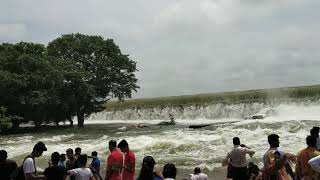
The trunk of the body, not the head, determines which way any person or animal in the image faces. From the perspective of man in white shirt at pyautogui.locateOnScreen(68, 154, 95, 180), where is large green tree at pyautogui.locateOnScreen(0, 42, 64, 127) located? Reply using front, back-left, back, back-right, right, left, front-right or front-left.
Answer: front

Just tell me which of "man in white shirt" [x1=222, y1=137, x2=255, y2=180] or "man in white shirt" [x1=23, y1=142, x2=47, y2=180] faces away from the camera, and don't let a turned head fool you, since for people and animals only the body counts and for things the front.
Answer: "man in white shirt" [x1=222, y1=137, x2=255, y2=180]

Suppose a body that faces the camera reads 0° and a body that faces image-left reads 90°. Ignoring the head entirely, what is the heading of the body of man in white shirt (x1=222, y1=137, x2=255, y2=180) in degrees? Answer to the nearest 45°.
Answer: approximately 180°

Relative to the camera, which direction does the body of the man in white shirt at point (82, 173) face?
away from the camera

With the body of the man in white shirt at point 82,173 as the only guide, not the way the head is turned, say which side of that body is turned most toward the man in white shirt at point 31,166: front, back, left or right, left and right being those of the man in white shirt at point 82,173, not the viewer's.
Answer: left

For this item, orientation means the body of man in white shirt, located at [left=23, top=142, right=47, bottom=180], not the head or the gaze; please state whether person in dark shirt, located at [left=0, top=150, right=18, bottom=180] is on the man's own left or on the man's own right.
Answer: on the man's own left

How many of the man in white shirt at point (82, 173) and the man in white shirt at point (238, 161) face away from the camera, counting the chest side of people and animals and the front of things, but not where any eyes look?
2

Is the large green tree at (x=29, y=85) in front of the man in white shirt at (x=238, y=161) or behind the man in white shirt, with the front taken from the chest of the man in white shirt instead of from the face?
in front

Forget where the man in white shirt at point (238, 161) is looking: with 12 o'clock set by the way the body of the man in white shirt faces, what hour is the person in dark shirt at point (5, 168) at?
The person in dark shirt is roughly at 8 o'clock from the man in white shirt.

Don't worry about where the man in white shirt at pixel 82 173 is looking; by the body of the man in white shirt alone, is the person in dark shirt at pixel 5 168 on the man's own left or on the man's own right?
on the man's own left
